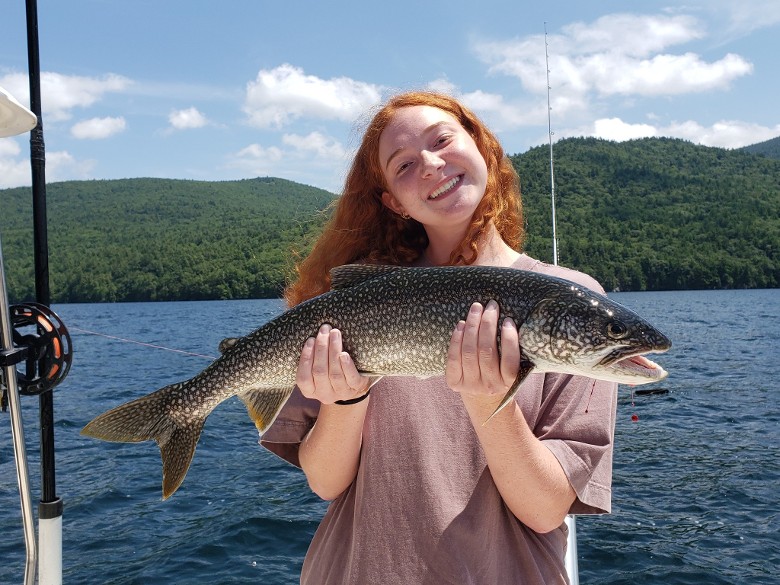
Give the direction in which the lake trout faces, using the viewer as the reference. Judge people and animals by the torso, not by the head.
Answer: facing to the right of the viewer

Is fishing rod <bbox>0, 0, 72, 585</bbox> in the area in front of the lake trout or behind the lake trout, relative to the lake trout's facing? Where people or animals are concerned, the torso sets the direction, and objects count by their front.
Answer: behind

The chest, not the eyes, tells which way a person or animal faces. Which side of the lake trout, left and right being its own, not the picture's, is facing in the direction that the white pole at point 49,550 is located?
back

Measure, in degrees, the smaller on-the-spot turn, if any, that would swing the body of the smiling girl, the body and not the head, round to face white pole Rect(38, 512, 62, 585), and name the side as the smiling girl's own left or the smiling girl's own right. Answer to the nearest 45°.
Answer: approximately 90° to the smiling girl's own right

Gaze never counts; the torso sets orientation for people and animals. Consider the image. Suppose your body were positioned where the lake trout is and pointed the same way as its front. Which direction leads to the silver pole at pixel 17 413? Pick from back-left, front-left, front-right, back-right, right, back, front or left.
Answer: back

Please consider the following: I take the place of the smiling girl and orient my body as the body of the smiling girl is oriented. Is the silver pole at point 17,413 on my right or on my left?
on my right
